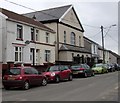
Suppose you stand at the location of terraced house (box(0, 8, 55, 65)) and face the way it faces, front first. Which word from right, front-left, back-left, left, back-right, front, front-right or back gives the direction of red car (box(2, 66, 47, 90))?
front-right

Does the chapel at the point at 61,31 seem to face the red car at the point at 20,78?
no

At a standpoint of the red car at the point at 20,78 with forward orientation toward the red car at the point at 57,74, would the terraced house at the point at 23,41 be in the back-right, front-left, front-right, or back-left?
front-left

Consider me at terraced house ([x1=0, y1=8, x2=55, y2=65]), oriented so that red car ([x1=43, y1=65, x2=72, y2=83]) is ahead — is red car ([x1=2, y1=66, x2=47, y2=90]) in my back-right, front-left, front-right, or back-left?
front-right

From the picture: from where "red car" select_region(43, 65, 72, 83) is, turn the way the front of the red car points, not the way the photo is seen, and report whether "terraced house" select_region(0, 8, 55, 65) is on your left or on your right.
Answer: on your right

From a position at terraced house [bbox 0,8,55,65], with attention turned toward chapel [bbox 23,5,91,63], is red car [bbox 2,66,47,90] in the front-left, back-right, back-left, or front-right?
back-right

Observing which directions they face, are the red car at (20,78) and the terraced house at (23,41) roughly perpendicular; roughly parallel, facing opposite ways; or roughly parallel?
roughly perpendicular

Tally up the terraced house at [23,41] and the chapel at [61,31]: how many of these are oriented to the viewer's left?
0

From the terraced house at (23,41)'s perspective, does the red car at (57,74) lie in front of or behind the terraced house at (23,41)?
in front

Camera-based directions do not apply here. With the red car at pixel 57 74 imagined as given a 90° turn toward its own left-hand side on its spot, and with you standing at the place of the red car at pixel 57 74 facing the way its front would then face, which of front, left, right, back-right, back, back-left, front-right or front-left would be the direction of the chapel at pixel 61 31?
back-left

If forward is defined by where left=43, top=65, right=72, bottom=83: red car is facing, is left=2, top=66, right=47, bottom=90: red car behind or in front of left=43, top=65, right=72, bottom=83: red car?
in front
